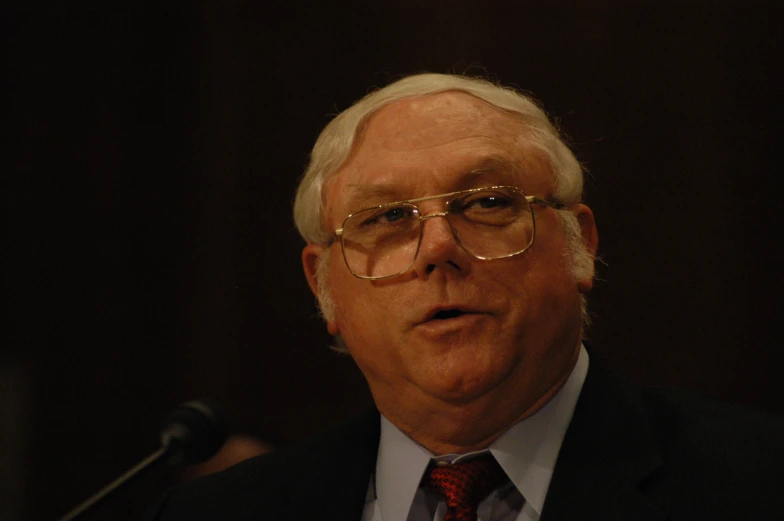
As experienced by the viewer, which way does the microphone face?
facing to the right of the viewer

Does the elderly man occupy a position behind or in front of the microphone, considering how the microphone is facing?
in front

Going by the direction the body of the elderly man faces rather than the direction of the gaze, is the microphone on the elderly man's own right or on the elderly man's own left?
on the elderly man's own right

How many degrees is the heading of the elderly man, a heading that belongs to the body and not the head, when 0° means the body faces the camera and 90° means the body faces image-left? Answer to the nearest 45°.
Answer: approximately 0°

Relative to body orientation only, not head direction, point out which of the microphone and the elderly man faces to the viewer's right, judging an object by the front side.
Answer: the microphone
